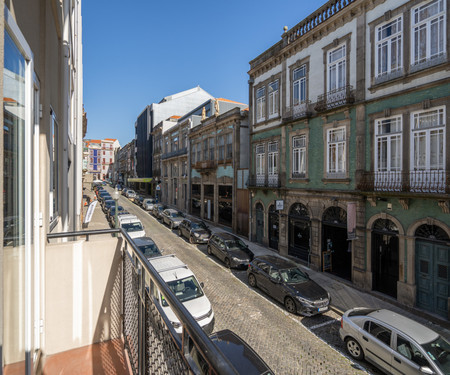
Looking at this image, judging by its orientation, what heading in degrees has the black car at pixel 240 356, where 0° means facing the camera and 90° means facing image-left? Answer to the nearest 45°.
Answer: approximately 315°

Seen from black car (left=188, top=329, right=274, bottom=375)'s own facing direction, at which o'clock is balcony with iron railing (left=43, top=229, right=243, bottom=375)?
The balcony with iron railing is roughly at 3 o'clock from the black car.

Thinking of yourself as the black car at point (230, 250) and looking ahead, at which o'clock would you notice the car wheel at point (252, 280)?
The car wheel is roughly at 1 o'clock from the black car.

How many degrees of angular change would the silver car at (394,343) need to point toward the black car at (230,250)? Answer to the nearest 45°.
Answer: approximately 180°

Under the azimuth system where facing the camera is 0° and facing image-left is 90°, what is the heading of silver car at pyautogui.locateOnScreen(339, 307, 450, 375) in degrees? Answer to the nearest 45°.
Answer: approximately 315°

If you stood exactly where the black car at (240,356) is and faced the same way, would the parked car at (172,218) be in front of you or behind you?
behind

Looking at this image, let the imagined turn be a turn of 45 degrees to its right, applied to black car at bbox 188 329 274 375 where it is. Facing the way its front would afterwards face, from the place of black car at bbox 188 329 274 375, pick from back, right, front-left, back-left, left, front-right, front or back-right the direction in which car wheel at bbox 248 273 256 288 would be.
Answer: back

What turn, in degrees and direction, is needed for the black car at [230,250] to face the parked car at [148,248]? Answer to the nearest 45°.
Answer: approximately 90° to its right

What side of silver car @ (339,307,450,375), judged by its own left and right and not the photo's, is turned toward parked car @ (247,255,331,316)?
back

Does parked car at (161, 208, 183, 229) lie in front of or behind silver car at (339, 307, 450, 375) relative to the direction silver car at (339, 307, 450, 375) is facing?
behind

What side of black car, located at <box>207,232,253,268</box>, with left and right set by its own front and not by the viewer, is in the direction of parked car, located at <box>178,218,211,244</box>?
back
